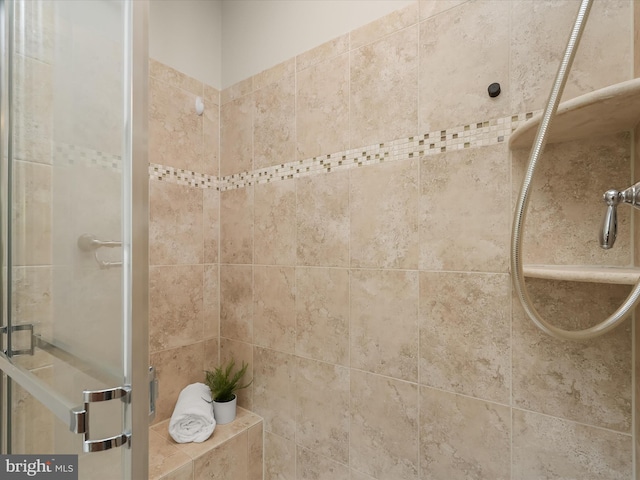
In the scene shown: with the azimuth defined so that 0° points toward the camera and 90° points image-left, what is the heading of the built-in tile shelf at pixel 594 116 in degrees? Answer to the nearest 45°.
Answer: approximately 45°

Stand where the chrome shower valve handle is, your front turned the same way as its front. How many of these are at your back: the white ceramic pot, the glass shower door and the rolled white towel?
0

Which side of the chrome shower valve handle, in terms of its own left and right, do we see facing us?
left

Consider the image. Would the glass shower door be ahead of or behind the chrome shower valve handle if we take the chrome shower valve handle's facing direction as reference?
ahead

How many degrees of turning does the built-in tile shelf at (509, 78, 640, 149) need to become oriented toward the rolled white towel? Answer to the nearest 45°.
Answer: approximately 45° to its right

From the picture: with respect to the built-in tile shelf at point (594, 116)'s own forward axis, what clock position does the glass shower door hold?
The glass shower door is roughly at 12 o'clock from the built-in tile shelf.

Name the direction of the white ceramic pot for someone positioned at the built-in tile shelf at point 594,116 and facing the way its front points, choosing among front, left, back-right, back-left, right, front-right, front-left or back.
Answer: front-right

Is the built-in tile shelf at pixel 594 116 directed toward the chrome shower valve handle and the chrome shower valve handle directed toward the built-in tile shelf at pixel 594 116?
no

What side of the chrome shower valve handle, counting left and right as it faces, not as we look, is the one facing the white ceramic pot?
front

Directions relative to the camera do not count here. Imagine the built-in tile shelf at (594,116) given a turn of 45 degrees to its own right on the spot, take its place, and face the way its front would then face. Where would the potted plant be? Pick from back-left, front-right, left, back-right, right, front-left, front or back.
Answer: front

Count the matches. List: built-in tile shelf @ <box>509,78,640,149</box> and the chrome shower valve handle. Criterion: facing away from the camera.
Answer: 0

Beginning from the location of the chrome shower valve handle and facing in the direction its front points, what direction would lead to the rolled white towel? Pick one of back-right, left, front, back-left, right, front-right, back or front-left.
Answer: front
